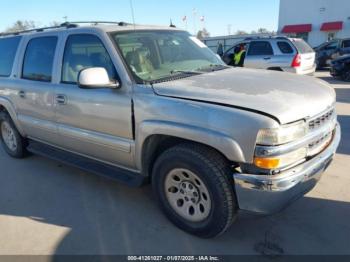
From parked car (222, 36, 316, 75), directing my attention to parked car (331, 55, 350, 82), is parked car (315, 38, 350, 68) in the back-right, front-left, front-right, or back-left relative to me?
front-left

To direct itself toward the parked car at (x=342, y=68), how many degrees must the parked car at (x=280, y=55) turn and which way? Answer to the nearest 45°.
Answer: approximately 180°

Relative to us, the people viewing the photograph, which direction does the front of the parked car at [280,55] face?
facing away from the viewer and to the left of the viewer

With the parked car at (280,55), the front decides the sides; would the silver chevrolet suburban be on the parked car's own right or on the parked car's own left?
on the parked car's own left

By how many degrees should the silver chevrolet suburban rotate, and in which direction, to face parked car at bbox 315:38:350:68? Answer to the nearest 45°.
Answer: approximately 90° to its left

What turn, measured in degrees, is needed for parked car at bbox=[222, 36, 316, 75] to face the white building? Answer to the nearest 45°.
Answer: approximately 45° to its right

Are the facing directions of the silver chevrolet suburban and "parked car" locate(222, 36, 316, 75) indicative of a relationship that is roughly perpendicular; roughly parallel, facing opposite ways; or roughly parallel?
roughly parallel, facing opposite ways

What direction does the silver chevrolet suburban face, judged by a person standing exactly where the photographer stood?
facing the viewer and to the right of the viewer

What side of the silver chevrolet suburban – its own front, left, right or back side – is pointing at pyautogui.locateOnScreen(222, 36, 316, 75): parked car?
left
